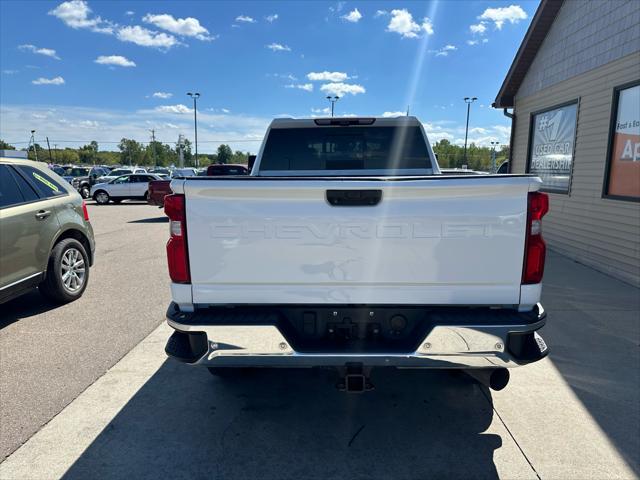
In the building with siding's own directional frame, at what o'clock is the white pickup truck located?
The white pickup truck is roughly at 11 o'clock from the building with siding.

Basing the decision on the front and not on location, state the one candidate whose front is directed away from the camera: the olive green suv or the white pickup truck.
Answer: the white pickup truck

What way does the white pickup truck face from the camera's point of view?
away from the camera

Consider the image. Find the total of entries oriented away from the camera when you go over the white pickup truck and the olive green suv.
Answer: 1

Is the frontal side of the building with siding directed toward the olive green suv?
yes

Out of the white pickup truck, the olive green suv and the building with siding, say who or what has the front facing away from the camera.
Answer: the white pickup truck

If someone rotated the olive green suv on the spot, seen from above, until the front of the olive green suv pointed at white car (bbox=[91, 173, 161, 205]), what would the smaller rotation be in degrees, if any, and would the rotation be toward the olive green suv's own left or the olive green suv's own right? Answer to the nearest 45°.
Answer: approximately 135° to the olive green suv's own right

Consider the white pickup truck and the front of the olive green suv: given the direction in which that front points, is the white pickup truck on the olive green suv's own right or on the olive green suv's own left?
on the olive green suv's own left

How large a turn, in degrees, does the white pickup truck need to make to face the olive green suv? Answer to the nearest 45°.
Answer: approximately 45° to its left

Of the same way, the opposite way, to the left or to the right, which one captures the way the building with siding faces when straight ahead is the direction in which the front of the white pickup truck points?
to the left
